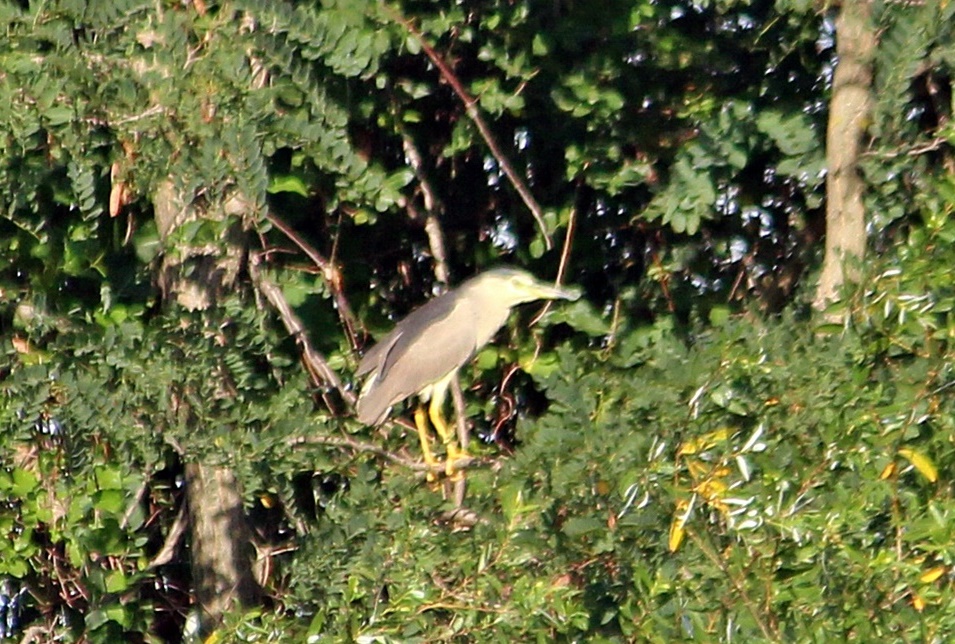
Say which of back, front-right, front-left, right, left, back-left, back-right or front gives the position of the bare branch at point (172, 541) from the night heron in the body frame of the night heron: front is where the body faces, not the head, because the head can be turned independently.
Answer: back

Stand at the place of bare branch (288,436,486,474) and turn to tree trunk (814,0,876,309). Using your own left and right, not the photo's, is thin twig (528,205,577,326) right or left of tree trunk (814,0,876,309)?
left

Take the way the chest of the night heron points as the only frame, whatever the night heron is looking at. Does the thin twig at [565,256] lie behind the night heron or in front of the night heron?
in front

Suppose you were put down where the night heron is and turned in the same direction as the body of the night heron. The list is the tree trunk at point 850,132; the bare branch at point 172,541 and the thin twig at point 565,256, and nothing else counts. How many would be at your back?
1

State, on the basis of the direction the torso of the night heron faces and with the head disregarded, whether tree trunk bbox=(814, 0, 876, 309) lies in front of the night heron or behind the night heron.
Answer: in front

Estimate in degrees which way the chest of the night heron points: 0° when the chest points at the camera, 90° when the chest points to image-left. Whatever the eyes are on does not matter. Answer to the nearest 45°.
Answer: approximately 270°

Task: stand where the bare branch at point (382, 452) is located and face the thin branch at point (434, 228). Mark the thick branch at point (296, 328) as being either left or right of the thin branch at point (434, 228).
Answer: left

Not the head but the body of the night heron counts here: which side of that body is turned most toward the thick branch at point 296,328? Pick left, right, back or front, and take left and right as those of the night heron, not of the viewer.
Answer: back
